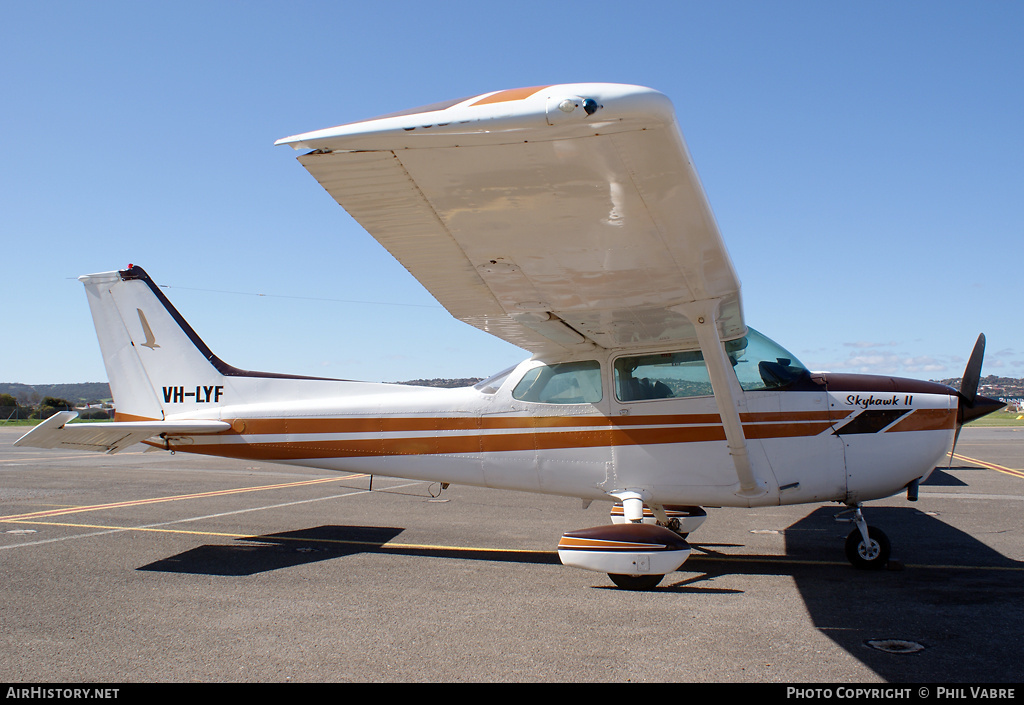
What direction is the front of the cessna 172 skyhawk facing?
to the viewer's right
